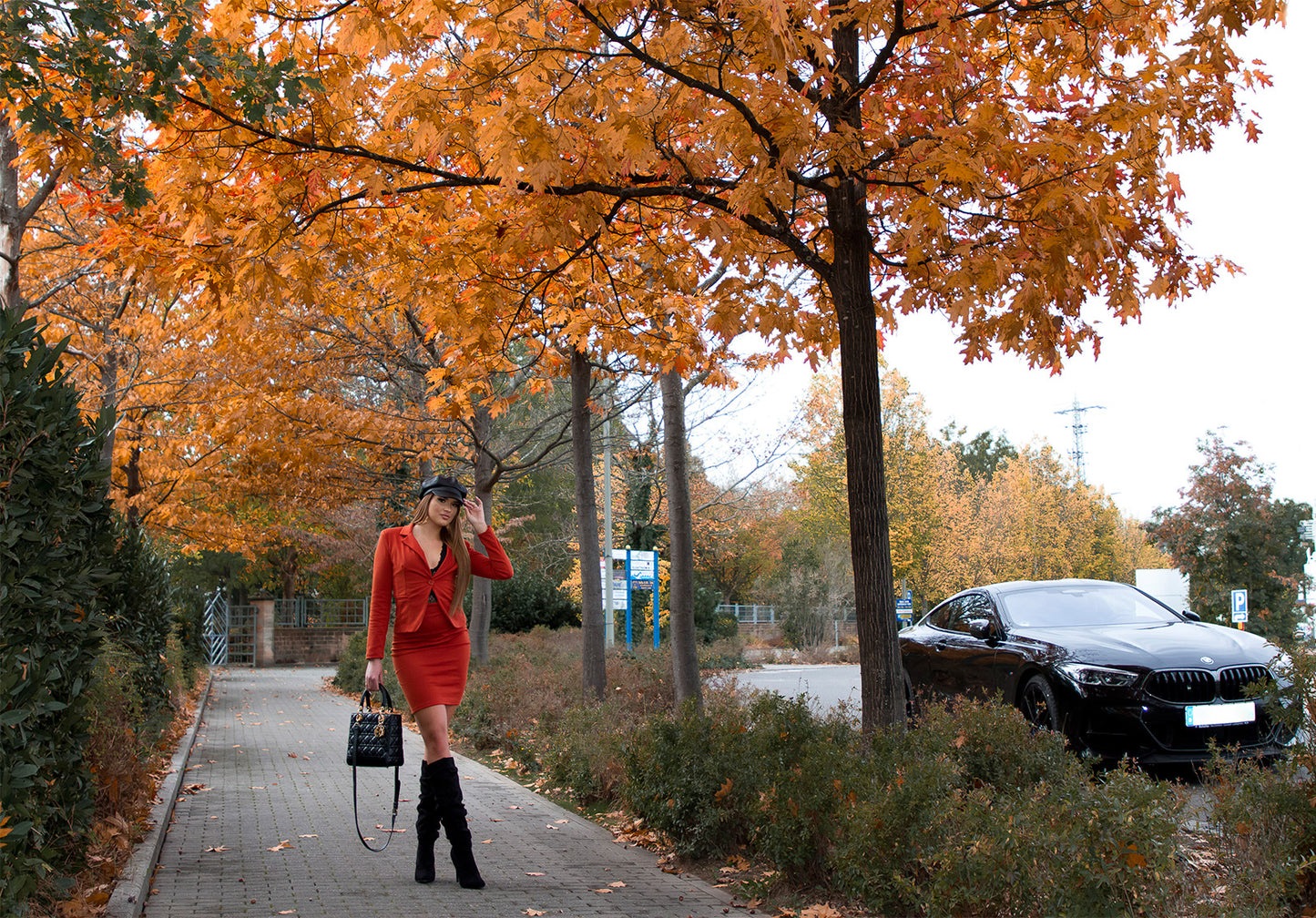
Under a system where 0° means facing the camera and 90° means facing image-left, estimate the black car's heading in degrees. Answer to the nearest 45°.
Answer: approximately 315°

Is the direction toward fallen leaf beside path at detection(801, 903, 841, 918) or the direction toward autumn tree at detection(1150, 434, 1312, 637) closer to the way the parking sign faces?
the fallen leaf beside path

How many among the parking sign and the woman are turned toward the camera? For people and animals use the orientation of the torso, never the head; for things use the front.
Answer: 2

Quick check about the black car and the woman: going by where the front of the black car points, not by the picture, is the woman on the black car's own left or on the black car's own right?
on the black car's own right

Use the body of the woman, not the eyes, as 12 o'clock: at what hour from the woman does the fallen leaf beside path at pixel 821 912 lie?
The fallen leaf beside path is roughly at 10 o'clock from the woman.
